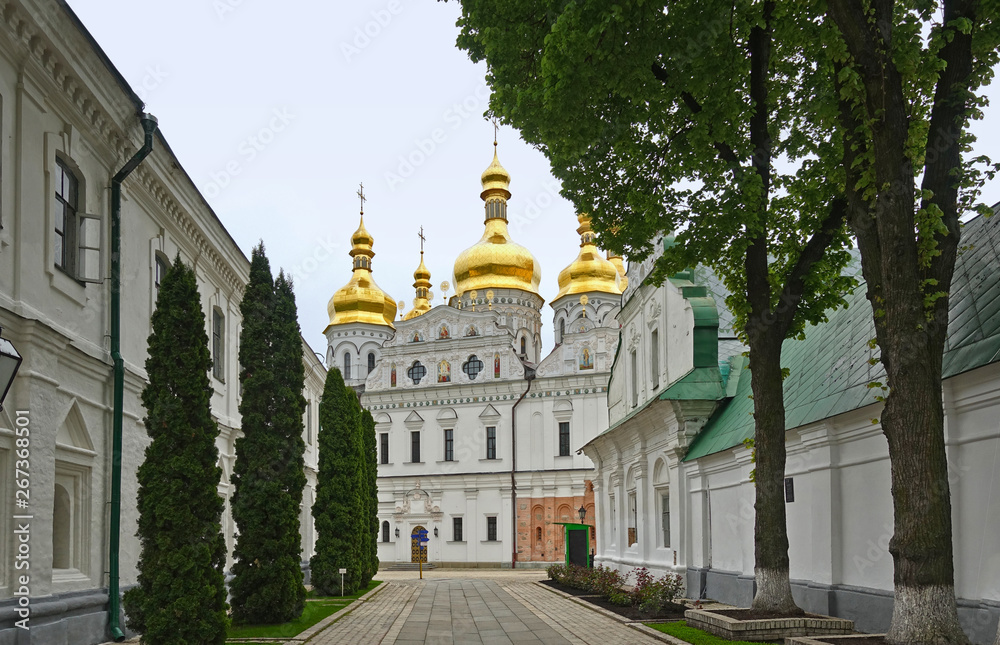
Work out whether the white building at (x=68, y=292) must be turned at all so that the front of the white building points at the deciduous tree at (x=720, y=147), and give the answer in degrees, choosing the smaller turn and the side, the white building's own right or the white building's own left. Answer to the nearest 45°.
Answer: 0° — it already faces it

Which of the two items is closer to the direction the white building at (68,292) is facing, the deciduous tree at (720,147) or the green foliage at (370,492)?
the deciduous tree

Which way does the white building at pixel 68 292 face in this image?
to the viewer's right

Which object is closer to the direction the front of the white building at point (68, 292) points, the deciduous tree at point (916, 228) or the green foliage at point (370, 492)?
the deciduous tree

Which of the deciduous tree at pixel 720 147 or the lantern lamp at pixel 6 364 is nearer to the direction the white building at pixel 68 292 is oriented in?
the deciduous tree

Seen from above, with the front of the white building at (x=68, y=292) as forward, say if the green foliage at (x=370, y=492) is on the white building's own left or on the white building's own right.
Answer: on the white building's own left

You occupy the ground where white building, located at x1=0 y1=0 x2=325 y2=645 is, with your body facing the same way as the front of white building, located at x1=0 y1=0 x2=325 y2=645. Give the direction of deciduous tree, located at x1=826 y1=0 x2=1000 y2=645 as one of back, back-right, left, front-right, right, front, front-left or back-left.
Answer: front-right

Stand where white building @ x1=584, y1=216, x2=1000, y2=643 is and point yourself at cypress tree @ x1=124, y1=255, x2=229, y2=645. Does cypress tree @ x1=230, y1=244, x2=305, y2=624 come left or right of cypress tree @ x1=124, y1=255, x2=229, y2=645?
right
